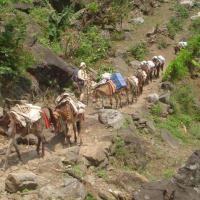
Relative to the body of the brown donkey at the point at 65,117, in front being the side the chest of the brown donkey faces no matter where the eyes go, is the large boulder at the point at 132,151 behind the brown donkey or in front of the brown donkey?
behind

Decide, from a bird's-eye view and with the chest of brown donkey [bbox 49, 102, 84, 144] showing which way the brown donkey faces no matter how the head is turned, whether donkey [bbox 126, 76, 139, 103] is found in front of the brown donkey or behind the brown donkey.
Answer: behind

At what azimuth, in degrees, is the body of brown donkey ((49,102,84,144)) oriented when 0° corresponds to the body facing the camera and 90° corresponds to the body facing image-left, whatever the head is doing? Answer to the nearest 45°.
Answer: approximately 45°

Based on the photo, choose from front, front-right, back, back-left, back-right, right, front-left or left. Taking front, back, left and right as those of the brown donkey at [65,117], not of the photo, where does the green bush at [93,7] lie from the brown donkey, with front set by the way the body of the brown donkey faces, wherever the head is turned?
back-right

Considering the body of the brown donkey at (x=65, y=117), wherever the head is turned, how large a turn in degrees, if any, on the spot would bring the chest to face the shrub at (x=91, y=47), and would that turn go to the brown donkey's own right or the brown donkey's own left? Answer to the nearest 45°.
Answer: approximately 135° to the brown donkey's own right

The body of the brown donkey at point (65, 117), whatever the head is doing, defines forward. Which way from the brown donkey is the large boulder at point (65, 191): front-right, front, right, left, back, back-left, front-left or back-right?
front-left

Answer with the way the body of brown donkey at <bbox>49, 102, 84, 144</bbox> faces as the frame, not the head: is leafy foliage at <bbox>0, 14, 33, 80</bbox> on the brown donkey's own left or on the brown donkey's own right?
on the brown donkey's own right

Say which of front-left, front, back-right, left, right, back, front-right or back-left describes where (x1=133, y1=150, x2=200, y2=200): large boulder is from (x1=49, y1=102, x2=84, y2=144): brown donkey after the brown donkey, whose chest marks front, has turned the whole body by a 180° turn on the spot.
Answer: right

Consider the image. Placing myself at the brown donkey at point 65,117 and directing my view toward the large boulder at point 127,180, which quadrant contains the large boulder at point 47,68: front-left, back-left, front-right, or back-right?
back-left

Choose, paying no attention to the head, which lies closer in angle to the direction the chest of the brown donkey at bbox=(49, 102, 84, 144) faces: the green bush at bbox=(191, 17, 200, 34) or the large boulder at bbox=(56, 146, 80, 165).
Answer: the large boulder

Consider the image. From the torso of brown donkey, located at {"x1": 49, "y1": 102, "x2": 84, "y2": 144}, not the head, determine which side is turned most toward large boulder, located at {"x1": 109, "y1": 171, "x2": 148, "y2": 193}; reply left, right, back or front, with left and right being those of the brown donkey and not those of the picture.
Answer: left

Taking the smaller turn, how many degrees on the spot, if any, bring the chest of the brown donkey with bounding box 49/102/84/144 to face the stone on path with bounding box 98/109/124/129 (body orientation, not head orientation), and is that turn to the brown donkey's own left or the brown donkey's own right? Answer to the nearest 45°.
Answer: approximately 180°
